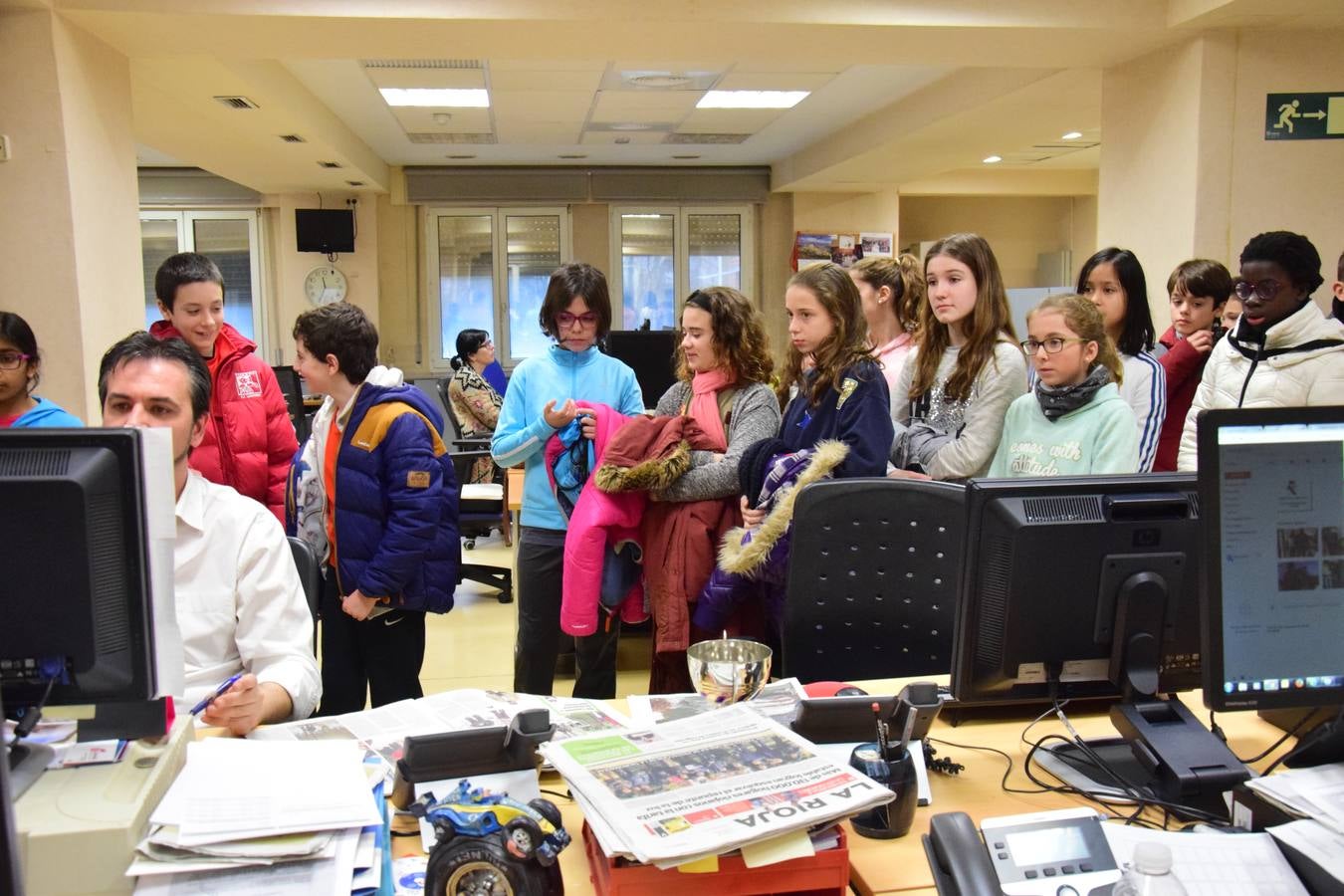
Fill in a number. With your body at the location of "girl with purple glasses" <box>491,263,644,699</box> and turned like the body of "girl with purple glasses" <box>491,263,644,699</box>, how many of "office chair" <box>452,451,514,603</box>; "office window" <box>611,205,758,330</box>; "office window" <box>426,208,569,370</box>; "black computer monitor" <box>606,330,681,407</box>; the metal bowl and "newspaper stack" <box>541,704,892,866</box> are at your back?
4

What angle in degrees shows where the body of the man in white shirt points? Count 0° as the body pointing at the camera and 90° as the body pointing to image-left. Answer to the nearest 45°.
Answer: approximately 45°

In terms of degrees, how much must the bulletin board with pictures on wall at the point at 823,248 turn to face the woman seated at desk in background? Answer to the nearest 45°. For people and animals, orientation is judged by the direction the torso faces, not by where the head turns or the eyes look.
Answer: approximately 45° to its right

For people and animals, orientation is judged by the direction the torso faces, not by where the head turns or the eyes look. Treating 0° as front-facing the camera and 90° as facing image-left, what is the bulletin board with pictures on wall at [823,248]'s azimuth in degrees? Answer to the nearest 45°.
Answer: approximately 0°
